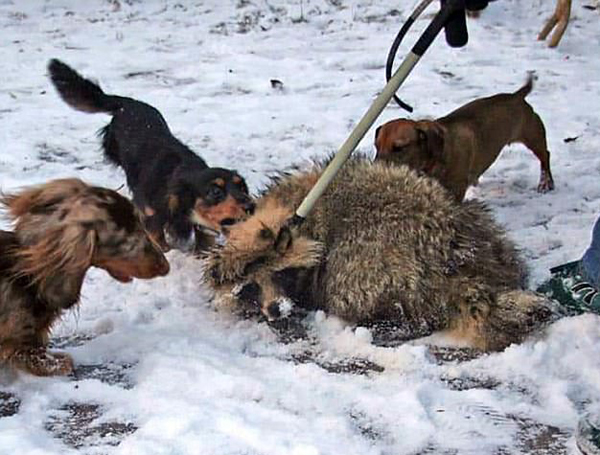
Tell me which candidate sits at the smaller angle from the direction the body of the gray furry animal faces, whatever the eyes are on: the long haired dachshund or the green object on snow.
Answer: the long haired dachshund

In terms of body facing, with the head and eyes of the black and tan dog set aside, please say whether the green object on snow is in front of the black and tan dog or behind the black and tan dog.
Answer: in front

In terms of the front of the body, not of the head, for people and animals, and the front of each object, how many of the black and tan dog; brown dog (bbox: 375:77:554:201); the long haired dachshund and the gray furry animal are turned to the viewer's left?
2

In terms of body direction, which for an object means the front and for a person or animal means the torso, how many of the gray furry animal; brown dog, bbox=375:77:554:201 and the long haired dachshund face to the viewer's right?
1

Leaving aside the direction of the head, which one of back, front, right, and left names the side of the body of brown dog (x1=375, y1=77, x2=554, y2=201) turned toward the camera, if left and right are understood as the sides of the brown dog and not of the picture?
left

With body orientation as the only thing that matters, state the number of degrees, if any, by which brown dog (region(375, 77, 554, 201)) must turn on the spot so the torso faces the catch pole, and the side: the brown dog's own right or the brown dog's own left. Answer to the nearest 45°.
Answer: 0° — it already faces it

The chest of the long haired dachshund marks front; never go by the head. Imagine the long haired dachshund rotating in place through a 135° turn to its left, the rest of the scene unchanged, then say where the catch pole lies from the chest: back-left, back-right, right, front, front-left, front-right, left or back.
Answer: back-right

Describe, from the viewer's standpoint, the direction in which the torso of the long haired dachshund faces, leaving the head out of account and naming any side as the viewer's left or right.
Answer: facing to the right of the viewer

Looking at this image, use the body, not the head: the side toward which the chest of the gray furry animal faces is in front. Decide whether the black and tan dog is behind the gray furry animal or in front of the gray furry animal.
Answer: in front

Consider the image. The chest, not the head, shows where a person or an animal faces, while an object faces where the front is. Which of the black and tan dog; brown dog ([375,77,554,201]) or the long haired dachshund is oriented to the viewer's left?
the brown dog

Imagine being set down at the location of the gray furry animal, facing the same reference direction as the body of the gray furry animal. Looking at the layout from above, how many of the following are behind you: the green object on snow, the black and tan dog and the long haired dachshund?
1

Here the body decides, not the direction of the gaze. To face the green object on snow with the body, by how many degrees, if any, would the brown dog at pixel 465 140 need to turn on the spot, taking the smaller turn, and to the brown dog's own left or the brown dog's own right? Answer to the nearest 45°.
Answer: approximately 90° to the brown dog's own left

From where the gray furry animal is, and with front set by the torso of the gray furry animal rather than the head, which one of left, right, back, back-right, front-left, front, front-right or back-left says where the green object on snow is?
back

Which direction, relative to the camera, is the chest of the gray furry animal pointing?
to the viewer's left

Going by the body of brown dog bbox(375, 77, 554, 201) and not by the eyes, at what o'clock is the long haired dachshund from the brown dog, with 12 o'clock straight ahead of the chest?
The long haired dachshund is roughly at 10 o'clock from the brown dog.

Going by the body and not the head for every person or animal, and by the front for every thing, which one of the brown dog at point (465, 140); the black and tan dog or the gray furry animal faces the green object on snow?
the black and tan dog
